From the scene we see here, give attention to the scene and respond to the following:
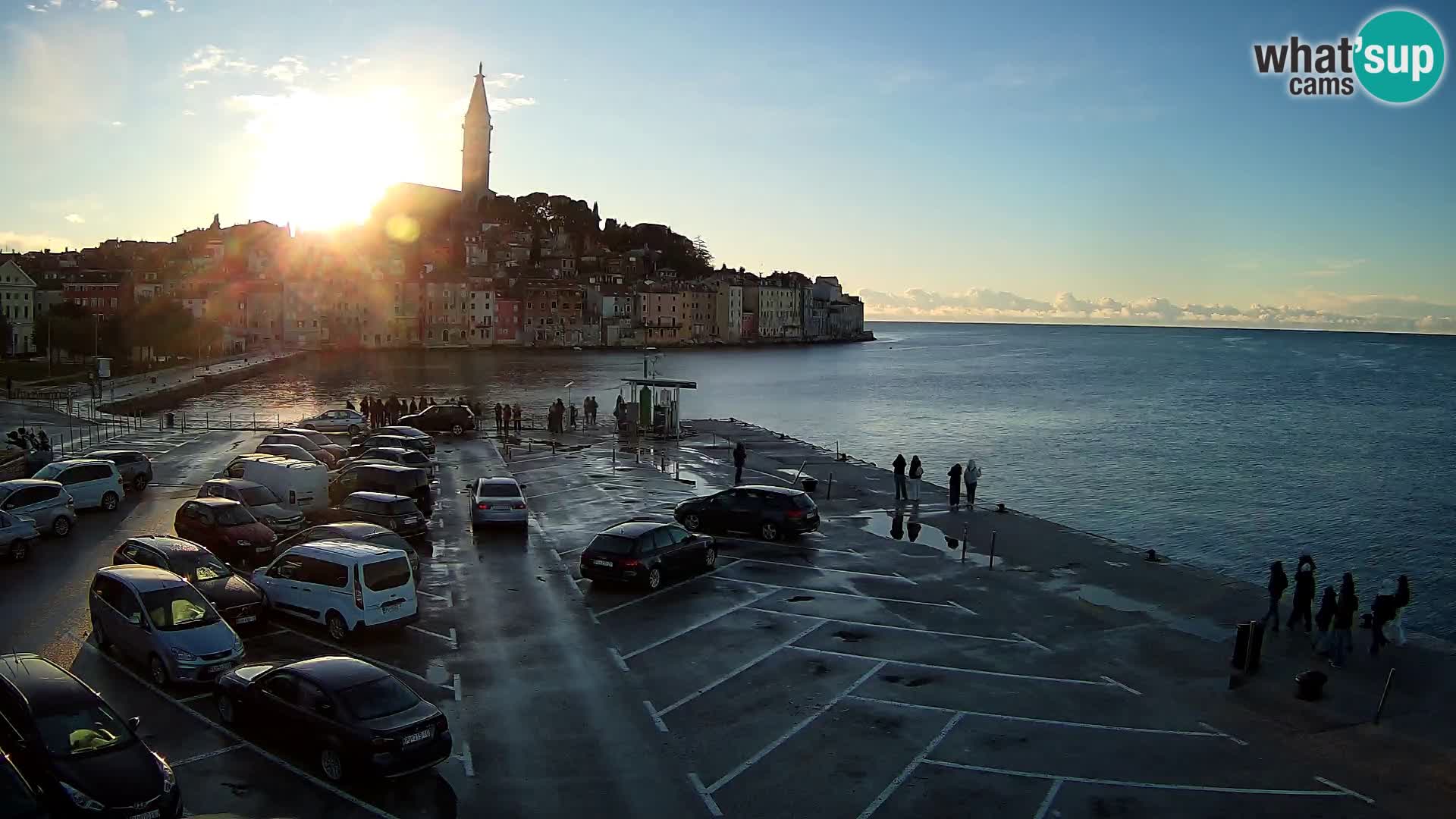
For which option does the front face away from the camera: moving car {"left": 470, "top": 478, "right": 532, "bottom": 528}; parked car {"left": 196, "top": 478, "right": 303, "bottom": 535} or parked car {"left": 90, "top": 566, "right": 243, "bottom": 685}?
moving car {"left": 470, "top": 478, "right": 532, "bottom": 528}

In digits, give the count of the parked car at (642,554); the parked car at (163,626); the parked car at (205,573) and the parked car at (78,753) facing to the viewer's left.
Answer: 0

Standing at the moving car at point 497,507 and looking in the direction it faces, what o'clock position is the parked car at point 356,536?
the parked car at point 356,536 is roughly at 7 o'clock from the moving car at point 497,507.

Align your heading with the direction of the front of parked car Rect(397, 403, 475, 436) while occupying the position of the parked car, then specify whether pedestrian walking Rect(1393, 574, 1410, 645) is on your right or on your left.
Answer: on your left

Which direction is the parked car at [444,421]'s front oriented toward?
to the viewer's left

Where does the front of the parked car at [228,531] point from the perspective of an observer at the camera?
facing the viewer and to the right of the viewer

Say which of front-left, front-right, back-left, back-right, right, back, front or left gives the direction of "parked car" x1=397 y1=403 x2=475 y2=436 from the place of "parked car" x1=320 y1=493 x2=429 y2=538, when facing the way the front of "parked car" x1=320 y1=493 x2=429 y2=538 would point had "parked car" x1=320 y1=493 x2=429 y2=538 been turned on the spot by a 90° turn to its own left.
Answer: back-right

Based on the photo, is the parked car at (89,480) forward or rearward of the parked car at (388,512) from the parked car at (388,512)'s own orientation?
forward

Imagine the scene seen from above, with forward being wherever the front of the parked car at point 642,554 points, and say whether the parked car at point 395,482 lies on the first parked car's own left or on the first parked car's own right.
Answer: on the first parked car's own left

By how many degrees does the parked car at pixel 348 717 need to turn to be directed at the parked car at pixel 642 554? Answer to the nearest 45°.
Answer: approximately 90° to its right

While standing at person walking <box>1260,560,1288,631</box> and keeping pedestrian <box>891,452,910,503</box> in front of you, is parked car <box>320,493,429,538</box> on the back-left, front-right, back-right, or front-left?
front-left

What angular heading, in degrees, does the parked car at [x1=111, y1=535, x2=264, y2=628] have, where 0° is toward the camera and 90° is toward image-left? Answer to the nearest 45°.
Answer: approximately 315°

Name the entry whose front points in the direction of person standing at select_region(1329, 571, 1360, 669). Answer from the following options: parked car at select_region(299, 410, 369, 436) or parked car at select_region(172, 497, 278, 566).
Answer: parked car at select_region(172, 497, 278, 566)

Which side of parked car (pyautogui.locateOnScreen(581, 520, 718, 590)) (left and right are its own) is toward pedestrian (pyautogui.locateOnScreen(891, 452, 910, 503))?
front

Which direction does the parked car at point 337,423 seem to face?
to the viewer's left

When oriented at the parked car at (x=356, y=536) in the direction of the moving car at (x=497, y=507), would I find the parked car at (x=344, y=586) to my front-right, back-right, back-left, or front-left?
back-right

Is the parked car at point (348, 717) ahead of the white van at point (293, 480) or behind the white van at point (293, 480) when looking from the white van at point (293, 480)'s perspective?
behind
